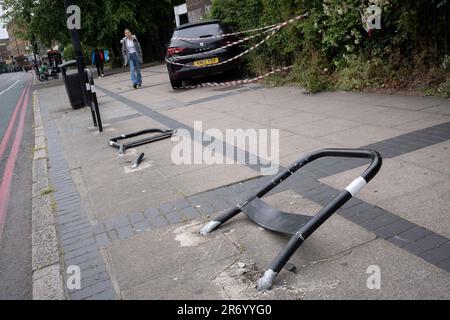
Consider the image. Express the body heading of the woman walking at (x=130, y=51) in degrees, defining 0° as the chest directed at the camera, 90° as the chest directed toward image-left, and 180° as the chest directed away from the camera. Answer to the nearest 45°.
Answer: approximately 0°

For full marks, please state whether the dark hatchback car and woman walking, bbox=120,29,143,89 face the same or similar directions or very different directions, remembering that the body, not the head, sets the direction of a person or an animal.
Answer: very different directions

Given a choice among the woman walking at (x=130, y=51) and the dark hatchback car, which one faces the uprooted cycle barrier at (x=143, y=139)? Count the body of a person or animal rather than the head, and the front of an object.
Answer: the woman walking

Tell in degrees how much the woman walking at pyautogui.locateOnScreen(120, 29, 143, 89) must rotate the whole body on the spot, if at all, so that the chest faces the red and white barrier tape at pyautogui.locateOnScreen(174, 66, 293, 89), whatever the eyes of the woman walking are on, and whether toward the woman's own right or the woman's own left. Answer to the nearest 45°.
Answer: approximately 45° to the woman's own left

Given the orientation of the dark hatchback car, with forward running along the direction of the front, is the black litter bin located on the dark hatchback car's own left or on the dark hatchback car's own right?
on the dark hatchback car's own left

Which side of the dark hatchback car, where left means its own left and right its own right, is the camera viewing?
back

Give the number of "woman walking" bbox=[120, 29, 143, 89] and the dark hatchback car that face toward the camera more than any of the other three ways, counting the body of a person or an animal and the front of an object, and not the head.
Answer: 1

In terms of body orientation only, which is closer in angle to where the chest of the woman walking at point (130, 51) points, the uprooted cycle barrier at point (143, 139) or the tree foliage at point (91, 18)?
the uprooted cycle barrier

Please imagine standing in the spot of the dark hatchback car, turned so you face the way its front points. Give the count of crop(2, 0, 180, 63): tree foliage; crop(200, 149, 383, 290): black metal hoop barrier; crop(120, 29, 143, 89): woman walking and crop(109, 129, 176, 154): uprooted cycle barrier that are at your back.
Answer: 2

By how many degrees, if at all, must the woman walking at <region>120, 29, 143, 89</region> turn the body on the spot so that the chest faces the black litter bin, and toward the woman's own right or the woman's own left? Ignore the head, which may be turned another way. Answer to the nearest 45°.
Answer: approximately 45° to the woman's own right
